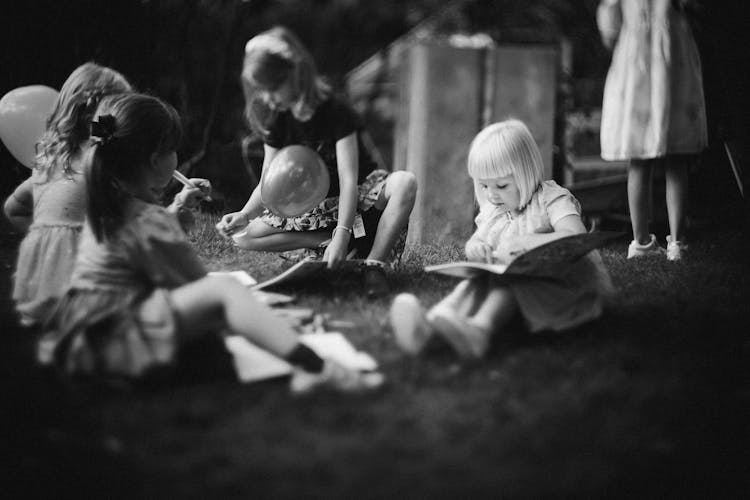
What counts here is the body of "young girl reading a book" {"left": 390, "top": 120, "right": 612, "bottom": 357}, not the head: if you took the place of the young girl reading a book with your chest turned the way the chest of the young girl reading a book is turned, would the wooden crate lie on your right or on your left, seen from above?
on your right

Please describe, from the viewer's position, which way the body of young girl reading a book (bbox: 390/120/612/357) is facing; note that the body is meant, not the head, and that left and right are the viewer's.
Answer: facing the viewer and to the left of the viewer

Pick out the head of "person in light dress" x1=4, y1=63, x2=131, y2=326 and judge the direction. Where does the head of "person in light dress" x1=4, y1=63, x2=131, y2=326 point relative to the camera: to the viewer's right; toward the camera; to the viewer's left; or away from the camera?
away from the camera

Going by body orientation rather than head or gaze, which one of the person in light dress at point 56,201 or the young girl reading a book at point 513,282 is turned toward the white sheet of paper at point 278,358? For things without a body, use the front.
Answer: the young girl reading a book

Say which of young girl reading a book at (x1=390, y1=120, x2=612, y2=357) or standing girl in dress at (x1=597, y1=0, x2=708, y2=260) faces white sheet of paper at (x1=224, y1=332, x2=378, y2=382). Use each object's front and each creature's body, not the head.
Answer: the young girl reading a book

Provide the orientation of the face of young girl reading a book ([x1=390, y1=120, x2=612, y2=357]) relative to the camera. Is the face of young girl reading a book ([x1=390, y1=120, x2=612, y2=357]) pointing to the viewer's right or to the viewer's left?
to the viewer's left

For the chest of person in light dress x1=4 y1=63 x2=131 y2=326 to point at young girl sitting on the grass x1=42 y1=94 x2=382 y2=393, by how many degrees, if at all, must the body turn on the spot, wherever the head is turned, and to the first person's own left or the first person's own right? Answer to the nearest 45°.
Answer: approximately 135° to the first person's own right
